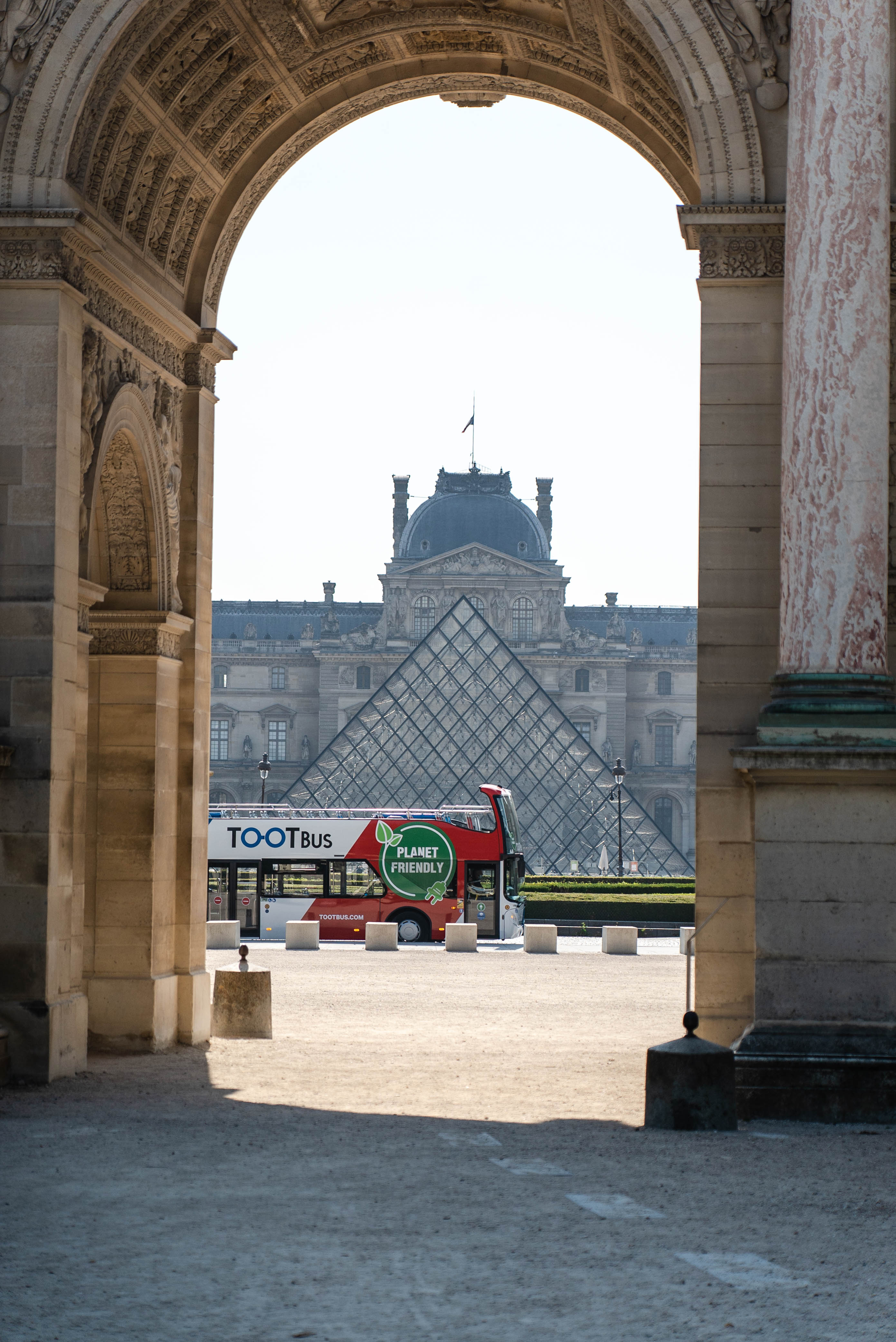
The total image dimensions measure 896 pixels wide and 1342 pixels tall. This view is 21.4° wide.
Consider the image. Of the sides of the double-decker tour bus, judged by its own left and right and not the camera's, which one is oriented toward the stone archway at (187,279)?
right

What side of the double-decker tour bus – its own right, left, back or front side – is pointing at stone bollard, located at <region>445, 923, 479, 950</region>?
right

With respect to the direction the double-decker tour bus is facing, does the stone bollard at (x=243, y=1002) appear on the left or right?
on its right

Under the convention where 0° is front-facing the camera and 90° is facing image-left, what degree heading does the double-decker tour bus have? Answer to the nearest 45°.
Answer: approximately 270°

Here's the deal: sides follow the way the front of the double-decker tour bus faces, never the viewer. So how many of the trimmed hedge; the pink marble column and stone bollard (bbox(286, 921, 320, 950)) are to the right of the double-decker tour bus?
2

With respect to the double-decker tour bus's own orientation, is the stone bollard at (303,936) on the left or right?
on its right

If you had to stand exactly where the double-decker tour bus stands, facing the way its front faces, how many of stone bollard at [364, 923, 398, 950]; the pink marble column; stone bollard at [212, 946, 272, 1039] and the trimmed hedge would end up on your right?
3

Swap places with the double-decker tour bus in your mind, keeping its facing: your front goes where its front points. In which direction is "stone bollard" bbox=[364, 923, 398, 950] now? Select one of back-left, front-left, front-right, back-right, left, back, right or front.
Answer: right

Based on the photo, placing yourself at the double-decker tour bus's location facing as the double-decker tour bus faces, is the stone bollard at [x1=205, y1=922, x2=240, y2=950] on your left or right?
on your right

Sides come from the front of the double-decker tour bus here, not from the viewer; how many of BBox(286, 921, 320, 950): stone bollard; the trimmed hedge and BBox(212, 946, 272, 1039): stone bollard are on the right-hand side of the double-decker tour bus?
2

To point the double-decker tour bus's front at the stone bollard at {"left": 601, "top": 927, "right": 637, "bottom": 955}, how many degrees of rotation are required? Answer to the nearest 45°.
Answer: approximately 45° to its right
